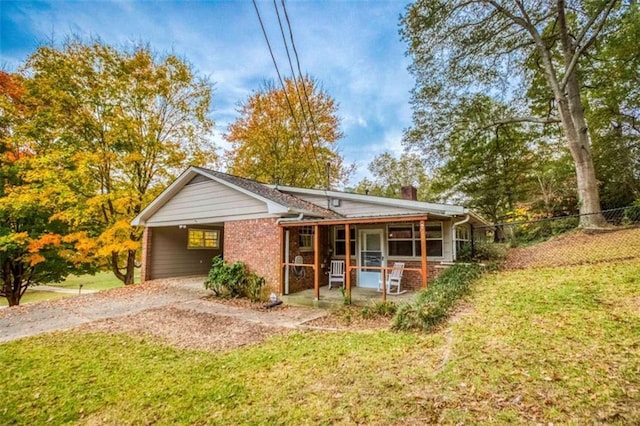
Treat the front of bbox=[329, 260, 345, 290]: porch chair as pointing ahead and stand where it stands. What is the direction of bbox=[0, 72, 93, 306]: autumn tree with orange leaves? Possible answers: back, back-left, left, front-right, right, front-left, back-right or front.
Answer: right

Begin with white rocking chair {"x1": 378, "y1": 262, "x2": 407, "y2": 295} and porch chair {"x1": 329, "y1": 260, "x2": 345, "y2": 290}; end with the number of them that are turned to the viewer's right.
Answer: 0

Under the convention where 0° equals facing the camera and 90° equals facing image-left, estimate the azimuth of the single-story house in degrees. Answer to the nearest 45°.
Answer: approximately 0°

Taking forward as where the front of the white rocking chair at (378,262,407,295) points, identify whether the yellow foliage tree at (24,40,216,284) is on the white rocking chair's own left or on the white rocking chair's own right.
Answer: on the white rocking chair's own right

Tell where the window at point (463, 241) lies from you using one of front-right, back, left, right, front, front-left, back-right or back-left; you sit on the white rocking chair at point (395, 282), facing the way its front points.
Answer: back

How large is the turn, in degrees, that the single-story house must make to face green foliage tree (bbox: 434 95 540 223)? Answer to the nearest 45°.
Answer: approximately 135° to its left

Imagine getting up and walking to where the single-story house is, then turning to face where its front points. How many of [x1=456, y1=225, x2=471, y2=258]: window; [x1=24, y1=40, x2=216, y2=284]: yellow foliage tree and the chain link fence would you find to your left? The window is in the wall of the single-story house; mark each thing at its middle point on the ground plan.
2

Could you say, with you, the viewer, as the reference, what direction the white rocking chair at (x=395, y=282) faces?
facing the viewer and to the left of the viewer

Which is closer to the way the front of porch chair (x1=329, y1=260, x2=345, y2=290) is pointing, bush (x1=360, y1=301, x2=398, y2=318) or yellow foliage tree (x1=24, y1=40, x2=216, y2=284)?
the bush

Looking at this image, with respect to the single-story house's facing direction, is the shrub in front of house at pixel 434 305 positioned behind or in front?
in front
